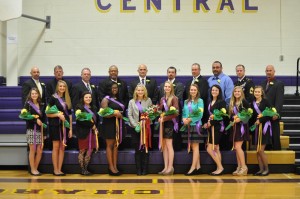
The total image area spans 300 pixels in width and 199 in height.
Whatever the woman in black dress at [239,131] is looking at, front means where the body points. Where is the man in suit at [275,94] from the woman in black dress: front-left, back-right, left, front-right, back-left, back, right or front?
back

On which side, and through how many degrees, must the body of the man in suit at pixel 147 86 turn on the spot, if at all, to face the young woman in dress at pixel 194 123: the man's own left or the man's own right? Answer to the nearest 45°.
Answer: approximately 45° to the man's own left

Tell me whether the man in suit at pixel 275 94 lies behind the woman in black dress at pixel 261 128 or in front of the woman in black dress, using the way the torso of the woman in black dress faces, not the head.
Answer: behind

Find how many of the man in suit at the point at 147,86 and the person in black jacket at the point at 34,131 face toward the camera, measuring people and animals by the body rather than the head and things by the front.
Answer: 2

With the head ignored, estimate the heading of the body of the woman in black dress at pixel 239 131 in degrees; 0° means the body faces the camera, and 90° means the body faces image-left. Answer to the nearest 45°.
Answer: approximately 45°

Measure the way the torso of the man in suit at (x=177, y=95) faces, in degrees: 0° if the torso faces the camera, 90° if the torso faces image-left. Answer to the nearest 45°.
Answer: approximately 0°

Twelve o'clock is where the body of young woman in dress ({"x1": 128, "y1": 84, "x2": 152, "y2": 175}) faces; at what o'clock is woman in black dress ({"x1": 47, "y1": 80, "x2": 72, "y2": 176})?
The woman in black dress is roughly at 3 o'clock from the young woman in dress.

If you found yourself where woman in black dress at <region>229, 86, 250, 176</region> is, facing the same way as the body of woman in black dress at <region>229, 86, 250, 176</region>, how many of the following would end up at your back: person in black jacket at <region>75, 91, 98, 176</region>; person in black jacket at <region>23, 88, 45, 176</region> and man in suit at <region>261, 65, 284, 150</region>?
1
